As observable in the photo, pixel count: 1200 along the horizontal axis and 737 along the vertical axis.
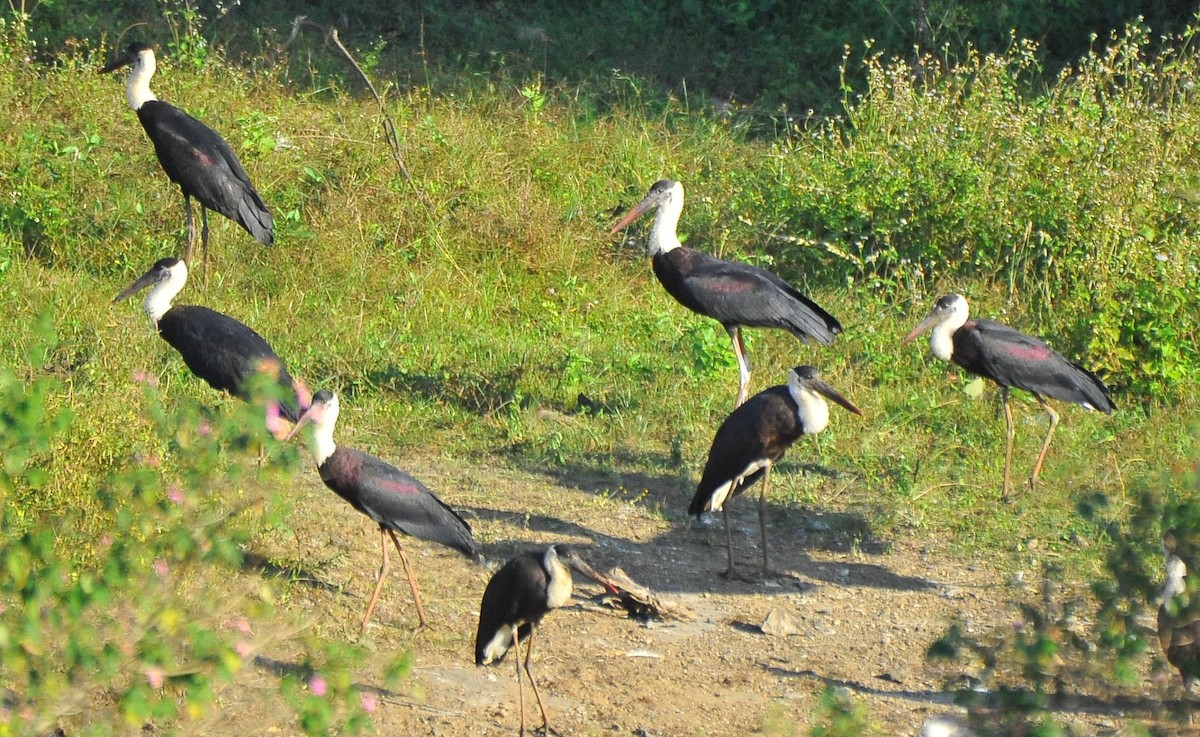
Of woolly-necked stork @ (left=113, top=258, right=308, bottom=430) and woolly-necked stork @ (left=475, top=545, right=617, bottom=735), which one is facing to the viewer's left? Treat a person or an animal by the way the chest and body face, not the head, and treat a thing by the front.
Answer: woolly-necked stork @ (left=113, top=258, right=308, bottom=430)

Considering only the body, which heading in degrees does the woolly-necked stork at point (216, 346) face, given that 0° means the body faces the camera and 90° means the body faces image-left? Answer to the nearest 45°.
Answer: approximately 90°

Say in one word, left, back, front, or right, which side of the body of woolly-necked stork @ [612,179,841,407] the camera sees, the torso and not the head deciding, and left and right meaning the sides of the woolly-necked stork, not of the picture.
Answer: left

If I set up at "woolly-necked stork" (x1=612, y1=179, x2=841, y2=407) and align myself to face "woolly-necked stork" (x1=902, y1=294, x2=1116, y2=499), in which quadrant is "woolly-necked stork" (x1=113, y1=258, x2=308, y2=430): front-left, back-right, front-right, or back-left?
back-right

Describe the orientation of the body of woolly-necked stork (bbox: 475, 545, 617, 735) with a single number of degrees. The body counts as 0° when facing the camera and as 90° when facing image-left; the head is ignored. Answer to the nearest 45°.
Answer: approximately 270°

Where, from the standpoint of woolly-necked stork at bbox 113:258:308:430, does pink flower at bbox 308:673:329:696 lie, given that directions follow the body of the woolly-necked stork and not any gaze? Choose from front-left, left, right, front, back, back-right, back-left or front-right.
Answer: left

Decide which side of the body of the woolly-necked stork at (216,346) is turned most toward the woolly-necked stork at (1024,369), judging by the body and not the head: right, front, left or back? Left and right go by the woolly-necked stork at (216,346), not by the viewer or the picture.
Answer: back

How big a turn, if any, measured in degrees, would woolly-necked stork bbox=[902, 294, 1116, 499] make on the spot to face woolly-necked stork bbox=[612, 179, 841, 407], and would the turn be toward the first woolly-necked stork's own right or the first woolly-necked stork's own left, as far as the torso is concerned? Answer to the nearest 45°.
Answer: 0° — it already faces it

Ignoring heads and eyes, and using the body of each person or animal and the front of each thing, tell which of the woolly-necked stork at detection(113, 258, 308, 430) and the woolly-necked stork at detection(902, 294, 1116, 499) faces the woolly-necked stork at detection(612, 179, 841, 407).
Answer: the woolly-necked stork at detection(902, 294, 1116, 499)

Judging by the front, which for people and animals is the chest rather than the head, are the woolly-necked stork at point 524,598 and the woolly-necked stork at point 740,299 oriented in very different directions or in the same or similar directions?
very different directions

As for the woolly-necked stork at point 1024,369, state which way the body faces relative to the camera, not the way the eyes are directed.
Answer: to the viewer's left

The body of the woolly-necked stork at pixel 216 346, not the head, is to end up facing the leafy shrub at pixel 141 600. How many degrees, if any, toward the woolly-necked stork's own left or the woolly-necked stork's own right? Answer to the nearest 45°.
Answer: approximately 90° to the woolly-necked stork's own left
